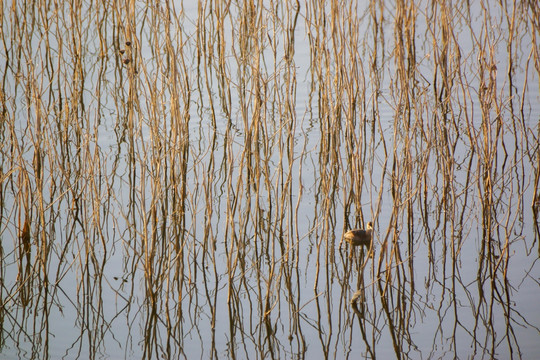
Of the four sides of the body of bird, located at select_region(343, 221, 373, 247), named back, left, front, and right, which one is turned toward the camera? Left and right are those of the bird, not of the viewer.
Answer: right
